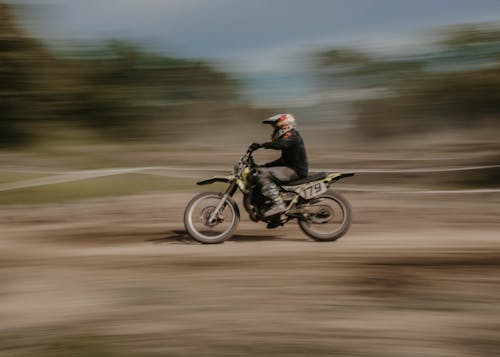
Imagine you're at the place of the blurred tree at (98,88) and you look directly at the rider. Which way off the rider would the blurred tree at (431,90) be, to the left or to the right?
left

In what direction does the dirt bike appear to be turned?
to the viewer's left

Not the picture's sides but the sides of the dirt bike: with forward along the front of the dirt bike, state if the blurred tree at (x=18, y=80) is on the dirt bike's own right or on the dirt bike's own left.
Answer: on the dirt bike's own right

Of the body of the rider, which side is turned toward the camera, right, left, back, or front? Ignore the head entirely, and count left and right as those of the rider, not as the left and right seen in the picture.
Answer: left

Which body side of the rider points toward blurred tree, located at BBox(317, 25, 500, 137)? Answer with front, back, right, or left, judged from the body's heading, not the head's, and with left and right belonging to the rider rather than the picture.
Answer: right

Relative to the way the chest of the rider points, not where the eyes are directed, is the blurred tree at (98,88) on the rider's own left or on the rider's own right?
on the rider's own right

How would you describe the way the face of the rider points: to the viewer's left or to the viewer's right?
to the viewer's left
